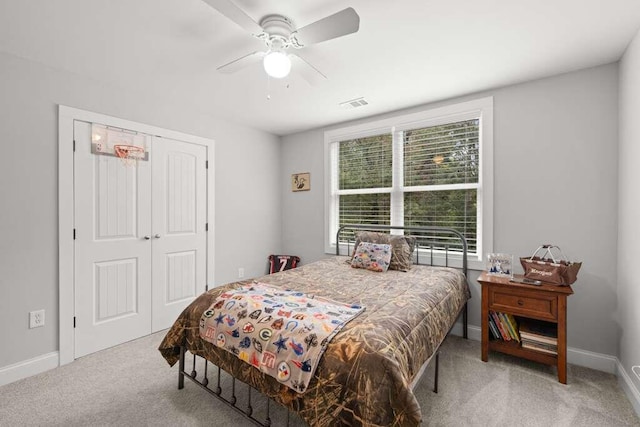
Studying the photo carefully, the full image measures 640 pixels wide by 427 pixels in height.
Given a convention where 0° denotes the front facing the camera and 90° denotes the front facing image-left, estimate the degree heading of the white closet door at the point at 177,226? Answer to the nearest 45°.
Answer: approximately 315°

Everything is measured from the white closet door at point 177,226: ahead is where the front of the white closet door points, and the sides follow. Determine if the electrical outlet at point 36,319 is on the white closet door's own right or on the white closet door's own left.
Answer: on the white closet door's own right

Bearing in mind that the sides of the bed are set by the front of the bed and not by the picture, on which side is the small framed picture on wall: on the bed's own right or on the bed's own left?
on the bed's own right

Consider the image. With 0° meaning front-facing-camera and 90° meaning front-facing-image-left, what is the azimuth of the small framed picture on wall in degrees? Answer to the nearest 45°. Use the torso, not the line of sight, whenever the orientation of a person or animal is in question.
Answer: approximately 45°

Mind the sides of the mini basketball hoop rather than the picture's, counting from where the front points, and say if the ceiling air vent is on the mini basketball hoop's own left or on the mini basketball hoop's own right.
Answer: on the mini basketball hoop's own left

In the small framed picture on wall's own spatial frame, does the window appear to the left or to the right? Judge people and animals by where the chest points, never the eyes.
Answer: on its left

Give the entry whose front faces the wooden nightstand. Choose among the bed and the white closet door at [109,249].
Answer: the white closet door

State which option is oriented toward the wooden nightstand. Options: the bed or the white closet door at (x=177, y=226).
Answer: the white closet door
